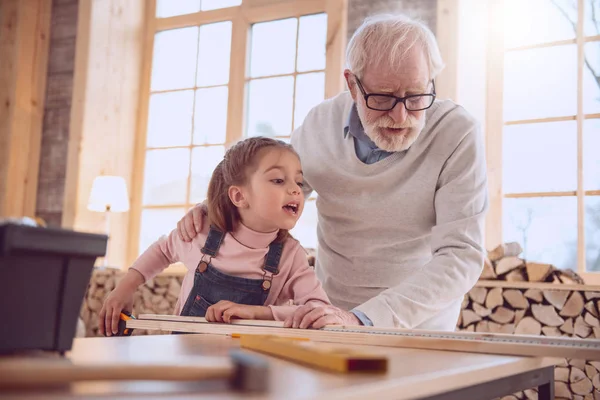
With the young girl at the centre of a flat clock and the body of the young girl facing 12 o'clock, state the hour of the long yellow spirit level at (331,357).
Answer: The long yellow spirit level is roughly at 12 o'clock from the young girl.

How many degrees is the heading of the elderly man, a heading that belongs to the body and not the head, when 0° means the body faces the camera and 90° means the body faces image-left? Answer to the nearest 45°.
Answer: approximately 0°

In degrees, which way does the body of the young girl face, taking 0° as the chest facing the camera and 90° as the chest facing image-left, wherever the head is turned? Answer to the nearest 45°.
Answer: approximately 0°

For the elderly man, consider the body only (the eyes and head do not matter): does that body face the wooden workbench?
yes

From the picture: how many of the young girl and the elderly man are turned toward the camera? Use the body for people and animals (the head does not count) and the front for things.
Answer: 2

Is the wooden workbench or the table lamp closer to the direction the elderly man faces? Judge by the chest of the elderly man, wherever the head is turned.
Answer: the wooden workbench

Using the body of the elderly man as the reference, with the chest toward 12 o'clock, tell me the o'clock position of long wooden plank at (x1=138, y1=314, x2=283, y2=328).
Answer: The long wooden plank is roughly at 1 o'clock from the elderly man.
